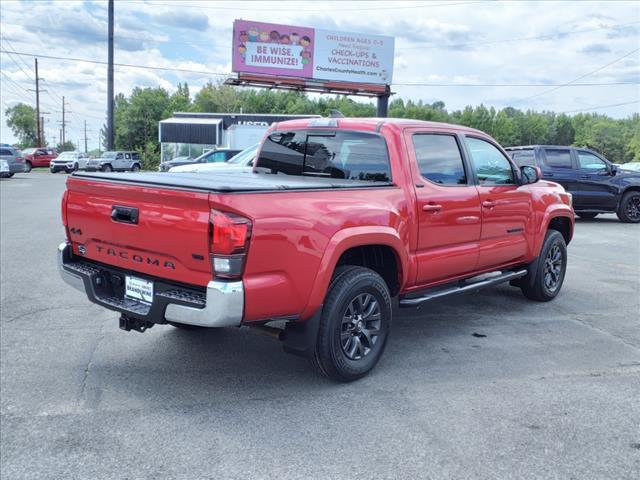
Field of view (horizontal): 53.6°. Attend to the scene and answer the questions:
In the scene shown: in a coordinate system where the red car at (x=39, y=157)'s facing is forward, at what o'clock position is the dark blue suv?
The dark blue suv is roughly at 10 o'clock from the red car.

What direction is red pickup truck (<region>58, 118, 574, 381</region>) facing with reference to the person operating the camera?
facing away from the viewer and to the right of the viewer

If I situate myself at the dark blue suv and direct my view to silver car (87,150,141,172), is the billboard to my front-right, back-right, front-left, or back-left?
front-right

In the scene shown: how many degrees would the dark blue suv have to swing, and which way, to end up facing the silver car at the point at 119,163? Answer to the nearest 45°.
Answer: approximately 135° to its left

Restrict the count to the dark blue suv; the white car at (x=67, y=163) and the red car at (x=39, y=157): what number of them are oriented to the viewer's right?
1

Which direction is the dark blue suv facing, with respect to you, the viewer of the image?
facing to the right of the viewer

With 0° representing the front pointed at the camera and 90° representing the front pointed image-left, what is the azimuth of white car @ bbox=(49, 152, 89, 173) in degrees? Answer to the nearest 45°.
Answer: approximately 45°

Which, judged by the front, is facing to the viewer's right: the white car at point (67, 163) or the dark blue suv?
the dark blue suv

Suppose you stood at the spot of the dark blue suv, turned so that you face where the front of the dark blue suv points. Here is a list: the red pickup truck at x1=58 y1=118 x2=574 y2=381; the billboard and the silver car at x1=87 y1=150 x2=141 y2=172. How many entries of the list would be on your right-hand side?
1

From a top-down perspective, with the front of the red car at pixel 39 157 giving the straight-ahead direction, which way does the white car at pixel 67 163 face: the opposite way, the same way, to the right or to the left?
the same way

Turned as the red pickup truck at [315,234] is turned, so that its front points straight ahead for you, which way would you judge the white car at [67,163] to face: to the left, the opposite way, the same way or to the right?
the opposite way

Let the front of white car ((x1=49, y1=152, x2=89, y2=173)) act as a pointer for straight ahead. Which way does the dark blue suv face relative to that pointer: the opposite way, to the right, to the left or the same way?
to the left

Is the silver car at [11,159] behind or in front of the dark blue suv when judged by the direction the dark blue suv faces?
behind

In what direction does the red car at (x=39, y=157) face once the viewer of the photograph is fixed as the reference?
facing the viewer and to the left of the viewer

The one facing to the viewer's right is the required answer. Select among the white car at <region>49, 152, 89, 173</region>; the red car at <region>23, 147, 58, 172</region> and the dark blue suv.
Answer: the dark blue suv
